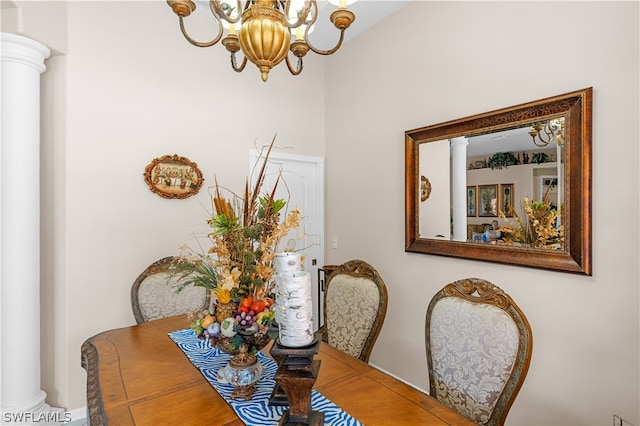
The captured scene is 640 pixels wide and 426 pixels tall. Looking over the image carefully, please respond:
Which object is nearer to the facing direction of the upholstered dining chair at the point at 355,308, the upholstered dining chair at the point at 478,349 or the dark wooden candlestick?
the dark wooden candlestick

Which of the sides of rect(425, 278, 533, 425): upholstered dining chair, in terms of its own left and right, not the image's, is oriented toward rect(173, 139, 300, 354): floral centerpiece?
front

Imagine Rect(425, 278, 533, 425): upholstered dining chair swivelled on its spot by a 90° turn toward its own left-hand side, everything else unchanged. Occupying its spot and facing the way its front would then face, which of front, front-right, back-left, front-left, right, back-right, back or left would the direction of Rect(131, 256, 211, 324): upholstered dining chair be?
back-right

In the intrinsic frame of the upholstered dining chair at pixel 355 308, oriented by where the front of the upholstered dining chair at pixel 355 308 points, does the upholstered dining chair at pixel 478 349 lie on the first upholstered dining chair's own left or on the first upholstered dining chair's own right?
on the first upholstered dining chair's own left

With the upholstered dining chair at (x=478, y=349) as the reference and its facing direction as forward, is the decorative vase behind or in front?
in front

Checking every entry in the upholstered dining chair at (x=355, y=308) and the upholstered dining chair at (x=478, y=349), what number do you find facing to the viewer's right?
0

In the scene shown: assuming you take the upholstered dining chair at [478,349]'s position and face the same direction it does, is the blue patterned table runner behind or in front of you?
in front

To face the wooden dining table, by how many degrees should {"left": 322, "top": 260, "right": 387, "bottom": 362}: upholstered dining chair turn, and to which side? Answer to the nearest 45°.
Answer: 0° — it already faces it

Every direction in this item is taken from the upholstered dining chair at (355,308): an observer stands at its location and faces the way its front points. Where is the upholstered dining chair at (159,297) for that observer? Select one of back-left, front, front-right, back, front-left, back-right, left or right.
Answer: front-right
